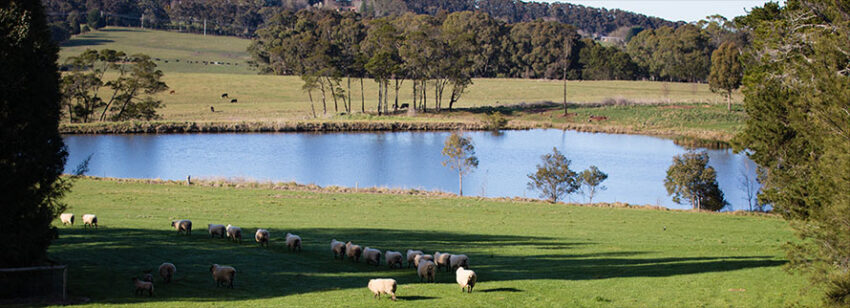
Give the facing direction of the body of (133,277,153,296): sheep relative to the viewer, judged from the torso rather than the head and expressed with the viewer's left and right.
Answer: facing to the left of the viewer

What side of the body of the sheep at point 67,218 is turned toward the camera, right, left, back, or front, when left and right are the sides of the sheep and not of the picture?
left

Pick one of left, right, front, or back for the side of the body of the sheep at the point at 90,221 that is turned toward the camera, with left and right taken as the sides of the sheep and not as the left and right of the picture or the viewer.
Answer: right

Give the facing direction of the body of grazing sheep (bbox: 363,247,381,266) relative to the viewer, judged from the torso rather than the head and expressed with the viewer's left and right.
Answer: facing to the left of the viewer

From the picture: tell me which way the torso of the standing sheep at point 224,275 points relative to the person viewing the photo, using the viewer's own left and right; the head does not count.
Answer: facing to the left of the viewer
